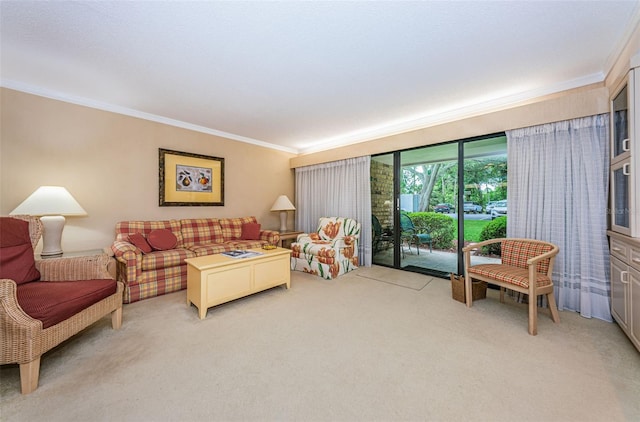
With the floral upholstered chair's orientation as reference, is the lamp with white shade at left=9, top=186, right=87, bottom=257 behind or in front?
in front

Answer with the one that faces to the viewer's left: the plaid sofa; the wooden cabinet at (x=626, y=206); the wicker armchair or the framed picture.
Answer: the wooden cabinet

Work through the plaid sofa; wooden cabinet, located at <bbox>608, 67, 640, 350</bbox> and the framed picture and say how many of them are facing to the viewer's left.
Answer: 1

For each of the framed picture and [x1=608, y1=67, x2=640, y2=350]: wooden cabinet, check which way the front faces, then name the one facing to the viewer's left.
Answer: the wooden cabinet

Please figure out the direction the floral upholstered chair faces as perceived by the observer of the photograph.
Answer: facing the viewer and to the left of the viewer

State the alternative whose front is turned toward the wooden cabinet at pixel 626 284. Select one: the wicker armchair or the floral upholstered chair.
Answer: the wicker armchair

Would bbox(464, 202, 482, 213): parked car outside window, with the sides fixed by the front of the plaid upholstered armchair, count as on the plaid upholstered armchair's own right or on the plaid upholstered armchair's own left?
on the plaid upholstered armchair's own right

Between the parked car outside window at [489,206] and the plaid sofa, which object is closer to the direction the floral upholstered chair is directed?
the plaid sofa

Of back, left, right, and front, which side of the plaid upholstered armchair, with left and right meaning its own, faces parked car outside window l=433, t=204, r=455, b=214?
right

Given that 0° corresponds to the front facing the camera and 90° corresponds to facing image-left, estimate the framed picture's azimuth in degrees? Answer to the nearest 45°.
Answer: approximately 315°

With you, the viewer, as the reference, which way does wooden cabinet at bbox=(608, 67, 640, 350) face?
facing to the left of the viewer

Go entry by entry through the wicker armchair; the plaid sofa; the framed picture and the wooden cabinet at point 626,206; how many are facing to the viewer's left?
1
